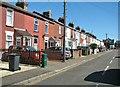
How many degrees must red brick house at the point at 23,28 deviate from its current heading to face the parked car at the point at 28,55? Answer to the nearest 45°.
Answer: approximately 45° to its right

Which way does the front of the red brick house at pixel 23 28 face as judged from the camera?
facing the viewer and to the right of the viewer
